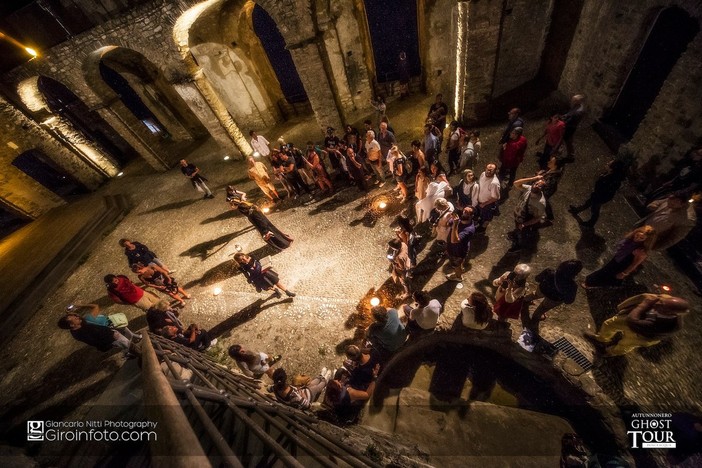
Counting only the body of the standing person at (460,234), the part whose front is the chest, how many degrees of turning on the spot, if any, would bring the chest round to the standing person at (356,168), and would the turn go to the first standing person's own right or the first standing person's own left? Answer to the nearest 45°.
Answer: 0° — they already face them

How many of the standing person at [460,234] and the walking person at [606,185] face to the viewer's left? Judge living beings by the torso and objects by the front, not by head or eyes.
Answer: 2

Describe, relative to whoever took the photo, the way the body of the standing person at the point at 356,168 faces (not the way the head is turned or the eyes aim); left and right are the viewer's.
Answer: facing the viewer and to the left of the viewer

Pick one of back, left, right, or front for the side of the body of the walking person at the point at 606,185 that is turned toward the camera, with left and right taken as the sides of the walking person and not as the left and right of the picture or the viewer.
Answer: left

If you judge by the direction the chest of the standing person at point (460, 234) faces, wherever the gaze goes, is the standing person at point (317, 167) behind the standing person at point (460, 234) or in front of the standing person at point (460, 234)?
in front

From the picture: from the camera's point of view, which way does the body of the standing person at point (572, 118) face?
to the viewer's left

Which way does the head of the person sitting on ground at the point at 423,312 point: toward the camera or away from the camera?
away from the camera
